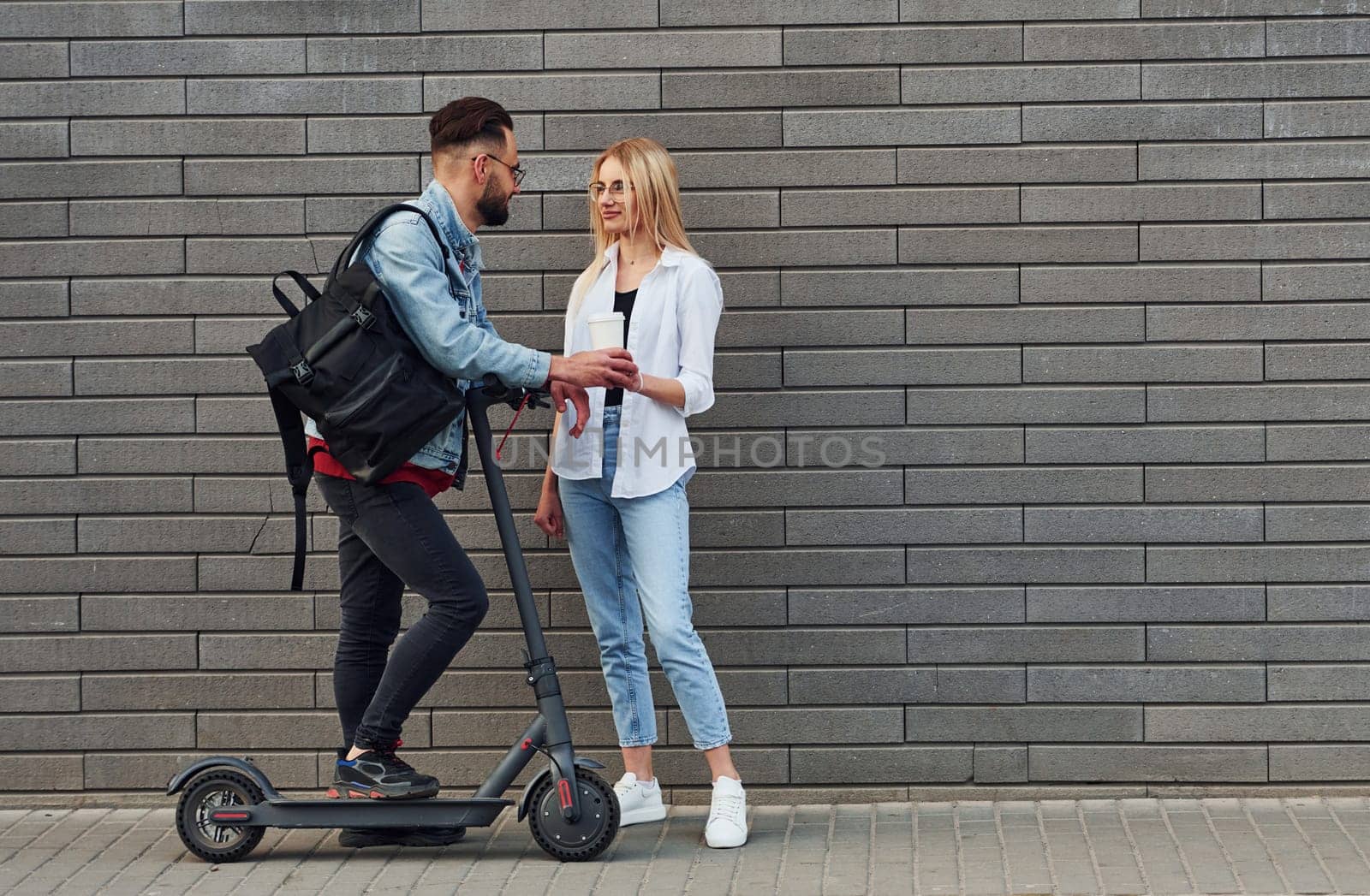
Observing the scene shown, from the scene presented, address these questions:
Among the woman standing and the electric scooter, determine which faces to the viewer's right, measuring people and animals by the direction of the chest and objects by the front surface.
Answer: the electric scooter

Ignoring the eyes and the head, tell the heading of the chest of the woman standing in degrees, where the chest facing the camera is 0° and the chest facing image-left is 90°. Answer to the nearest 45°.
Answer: approximately 45°

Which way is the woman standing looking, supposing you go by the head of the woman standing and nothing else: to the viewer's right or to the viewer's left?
to the viewer's left

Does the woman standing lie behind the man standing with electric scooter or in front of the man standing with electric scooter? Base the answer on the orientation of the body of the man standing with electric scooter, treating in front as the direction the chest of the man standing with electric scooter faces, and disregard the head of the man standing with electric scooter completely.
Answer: in front

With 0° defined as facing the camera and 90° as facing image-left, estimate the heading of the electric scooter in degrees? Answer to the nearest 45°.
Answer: approximately 270°

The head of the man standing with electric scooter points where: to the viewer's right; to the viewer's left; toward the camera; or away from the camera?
to the viewer's right

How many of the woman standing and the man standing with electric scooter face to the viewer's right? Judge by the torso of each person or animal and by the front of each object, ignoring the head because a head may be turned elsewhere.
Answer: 1

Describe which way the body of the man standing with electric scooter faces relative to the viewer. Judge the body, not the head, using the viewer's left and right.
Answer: facing to the right of the viewer
